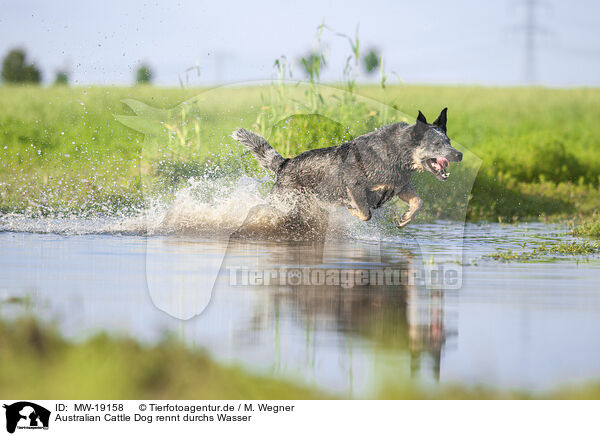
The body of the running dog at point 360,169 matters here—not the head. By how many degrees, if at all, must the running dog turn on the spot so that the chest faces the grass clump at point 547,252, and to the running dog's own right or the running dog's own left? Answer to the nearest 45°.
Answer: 0° — it already faces it

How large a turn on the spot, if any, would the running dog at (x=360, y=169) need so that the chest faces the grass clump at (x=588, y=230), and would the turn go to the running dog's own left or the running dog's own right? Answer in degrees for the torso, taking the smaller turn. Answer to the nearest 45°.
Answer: approximately 45° to the running dog's own left

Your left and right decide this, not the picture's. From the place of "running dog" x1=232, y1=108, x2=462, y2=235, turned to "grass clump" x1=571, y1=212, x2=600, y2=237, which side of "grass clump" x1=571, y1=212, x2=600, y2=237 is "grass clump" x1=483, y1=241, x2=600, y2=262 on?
right

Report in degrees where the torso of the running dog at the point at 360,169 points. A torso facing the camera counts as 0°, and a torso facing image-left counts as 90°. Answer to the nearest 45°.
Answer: approximately 270°
